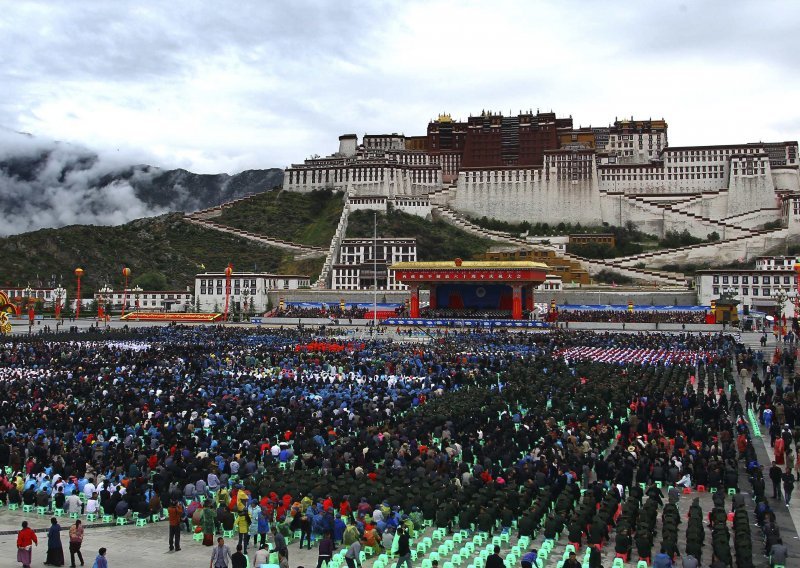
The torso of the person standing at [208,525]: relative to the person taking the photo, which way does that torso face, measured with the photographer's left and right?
facing away from the viewer

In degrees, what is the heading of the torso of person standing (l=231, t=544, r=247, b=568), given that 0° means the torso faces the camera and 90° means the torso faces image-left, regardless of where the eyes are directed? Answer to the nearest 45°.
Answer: approximately 180°

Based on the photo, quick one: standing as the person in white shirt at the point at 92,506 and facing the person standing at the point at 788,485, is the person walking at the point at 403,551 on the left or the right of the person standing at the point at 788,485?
right

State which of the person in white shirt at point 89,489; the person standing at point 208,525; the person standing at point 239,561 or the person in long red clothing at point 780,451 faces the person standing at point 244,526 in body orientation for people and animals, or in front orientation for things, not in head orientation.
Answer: the person standing at point 239,561

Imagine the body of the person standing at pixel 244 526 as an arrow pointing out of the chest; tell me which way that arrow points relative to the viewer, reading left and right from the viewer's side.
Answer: facing away from the viewer

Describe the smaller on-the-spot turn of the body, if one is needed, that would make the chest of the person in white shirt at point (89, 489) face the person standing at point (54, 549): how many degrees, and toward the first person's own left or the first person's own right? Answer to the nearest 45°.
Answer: approximately 180°

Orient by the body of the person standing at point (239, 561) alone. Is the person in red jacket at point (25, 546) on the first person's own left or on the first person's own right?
on the first person's own left

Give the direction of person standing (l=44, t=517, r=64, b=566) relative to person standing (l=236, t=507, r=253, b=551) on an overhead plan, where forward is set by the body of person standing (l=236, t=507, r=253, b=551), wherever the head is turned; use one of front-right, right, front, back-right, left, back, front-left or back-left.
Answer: left

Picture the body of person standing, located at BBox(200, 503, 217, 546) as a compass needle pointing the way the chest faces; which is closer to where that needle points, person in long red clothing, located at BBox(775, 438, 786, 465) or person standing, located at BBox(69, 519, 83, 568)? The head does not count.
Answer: the person in long red clothing

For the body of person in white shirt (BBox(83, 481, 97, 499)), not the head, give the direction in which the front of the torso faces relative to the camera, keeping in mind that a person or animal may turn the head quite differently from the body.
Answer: away from the camera

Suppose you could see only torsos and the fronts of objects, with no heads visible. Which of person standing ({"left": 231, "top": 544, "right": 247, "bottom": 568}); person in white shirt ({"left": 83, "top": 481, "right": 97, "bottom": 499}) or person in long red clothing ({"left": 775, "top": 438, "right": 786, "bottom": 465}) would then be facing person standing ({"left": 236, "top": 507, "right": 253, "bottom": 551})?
person standing ({"left": 231, "top": 544, "right": 247, "bottom": 568})
